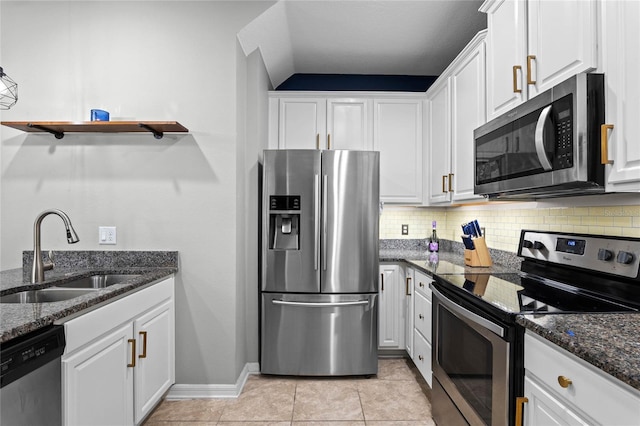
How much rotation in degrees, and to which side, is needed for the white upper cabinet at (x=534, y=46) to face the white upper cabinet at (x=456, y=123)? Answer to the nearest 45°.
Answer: approximately 90° to its right

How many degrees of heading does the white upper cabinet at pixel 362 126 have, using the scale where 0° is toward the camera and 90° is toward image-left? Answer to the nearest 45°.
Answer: approximately 0°

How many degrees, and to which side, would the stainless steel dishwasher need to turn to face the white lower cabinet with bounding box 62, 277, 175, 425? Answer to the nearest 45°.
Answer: approximately 90° to its left

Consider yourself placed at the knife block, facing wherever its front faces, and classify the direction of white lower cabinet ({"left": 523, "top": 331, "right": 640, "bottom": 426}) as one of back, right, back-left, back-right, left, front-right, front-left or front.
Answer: front-left

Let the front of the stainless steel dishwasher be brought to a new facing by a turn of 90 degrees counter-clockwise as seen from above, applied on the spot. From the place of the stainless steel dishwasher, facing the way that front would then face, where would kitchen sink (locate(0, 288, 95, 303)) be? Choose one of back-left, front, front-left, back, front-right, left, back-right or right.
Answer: front-left

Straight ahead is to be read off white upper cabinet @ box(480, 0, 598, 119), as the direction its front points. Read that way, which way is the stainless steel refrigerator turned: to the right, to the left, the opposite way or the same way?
to the left

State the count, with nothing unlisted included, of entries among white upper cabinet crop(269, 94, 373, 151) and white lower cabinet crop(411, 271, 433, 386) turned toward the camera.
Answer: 1

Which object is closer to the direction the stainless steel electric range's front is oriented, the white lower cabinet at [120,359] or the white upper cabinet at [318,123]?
the white lower cabinet

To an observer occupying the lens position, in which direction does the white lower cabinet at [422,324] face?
facing to the left of the viewer

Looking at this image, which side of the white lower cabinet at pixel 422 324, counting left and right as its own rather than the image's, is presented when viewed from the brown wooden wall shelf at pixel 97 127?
front

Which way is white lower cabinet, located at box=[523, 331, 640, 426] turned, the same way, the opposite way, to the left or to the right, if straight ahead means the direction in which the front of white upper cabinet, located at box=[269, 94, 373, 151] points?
to the right

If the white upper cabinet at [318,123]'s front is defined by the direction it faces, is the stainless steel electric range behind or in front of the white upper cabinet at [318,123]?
in front

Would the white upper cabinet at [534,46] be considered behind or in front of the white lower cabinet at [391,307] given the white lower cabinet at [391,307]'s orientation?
in front

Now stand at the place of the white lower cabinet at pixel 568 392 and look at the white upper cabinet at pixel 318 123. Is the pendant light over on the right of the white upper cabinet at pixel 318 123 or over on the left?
left
